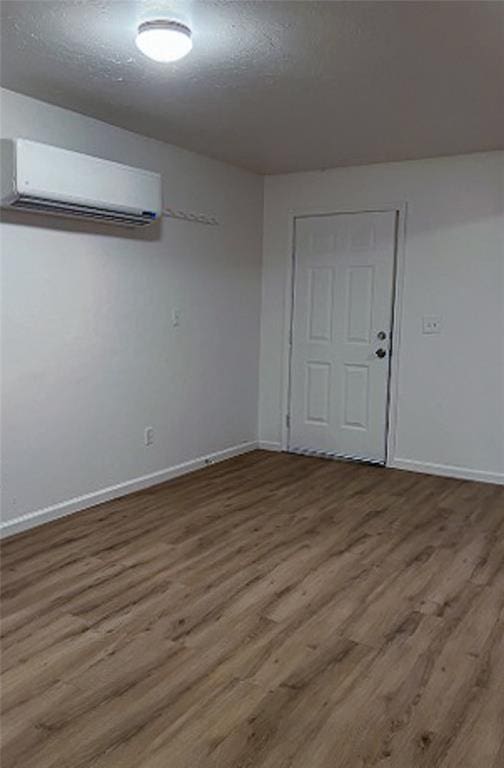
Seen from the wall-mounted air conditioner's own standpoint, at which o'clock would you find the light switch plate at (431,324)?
The light switch plate is roughly at 10 o'clock from the wall-mounted air conditioner.

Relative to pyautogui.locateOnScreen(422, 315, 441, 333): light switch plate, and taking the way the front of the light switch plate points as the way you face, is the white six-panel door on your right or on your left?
on your right

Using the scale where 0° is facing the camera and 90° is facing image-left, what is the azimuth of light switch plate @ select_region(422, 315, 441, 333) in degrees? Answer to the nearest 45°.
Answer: approximately 0°

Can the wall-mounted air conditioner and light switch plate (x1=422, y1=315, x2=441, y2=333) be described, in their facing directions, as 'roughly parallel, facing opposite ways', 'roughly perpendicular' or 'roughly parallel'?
roughly perpendicular

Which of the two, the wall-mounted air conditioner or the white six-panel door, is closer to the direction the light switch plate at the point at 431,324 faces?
the wall-mounted air conditioner

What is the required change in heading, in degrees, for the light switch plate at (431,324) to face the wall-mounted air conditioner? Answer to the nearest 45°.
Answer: approximately 45° to its right

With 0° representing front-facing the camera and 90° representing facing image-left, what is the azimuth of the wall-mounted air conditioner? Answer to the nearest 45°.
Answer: approximately 315°
